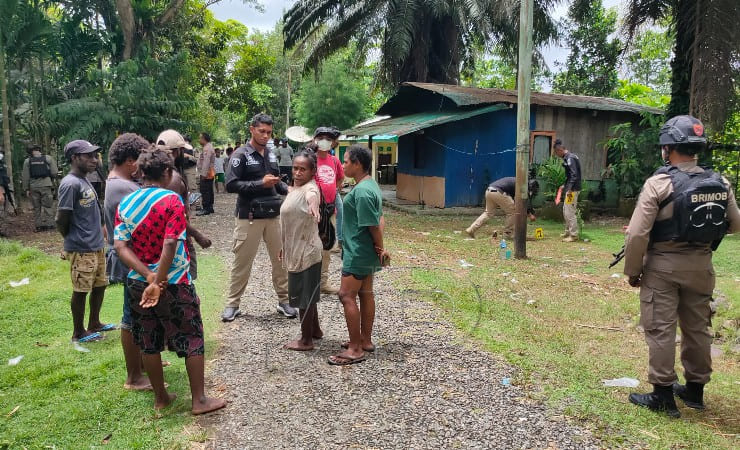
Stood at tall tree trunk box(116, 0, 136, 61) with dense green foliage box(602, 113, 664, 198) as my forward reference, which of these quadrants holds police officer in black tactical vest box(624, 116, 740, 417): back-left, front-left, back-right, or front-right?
front-right

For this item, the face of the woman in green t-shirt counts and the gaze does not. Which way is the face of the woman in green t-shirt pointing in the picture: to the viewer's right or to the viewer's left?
to the viewer's left

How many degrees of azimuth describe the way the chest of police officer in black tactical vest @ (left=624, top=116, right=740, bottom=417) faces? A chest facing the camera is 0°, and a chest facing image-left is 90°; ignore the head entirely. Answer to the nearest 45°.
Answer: approximately 135°

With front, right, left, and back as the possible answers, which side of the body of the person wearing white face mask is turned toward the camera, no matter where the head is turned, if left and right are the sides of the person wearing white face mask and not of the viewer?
front

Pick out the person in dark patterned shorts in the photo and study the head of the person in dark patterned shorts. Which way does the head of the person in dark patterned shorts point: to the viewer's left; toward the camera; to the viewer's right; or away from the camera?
away from the camera

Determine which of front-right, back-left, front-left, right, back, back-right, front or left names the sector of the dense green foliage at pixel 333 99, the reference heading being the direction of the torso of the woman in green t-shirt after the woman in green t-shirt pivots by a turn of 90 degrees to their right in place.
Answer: front

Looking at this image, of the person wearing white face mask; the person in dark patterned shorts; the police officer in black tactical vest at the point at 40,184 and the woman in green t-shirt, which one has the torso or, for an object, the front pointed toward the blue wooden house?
the person in dark patterned shorts

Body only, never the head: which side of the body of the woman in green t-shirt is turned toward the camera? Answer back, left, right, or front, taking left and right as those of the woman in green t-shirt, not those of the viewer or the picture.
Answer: left

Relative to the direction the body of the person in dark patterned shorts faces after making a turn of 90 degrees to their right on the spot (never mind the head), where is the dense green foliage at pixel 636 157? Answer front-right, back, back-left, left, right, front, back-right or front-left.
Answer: left

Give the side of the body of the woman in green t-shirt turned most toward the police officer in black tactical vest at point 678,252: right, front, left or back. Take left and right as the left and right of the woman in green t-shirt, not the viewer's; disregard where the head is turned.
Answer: back

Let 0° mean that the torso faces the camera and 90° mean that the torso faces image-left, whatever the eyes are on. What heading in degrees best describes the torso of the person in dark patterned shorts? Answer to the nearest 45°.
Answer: approximately 225°
